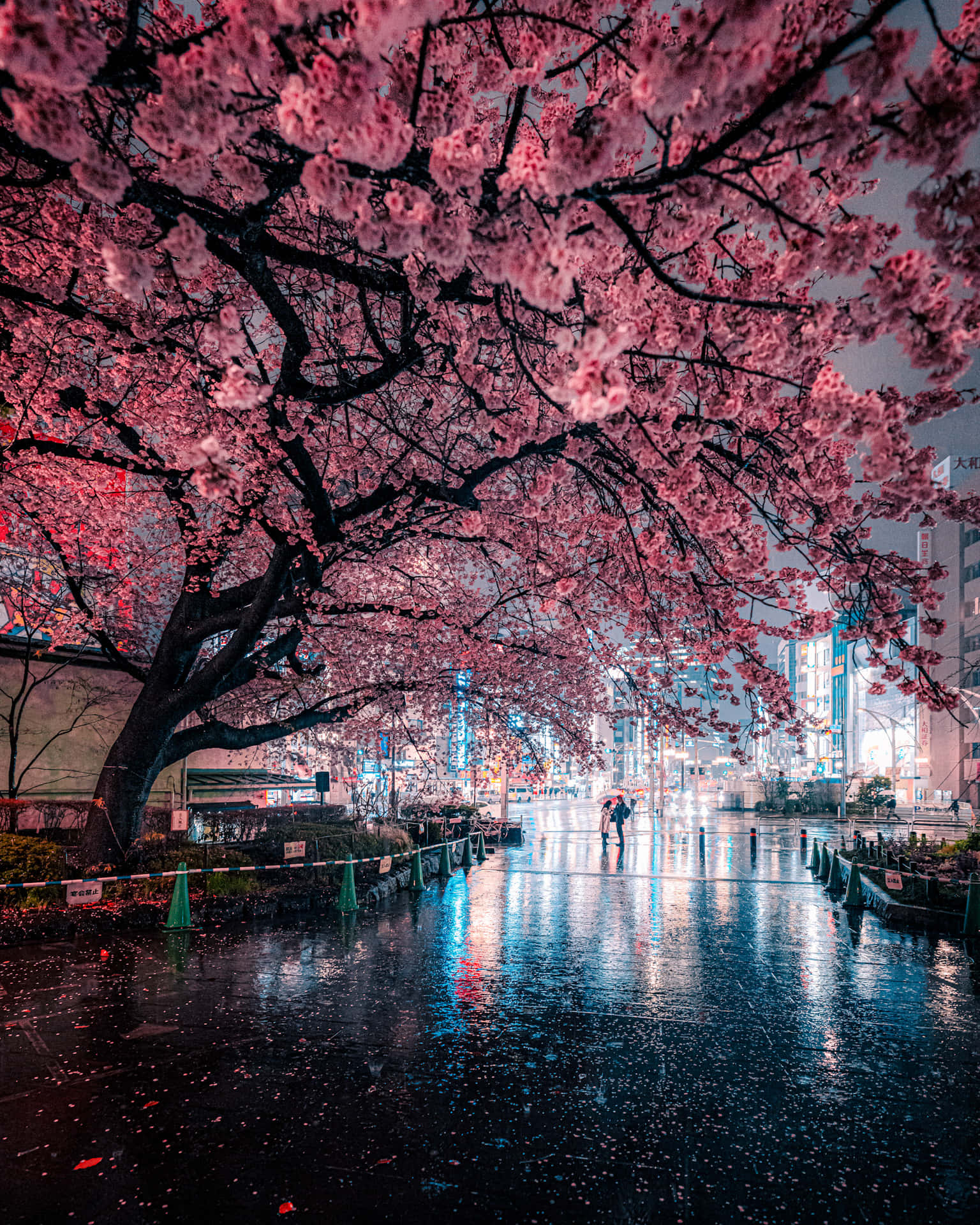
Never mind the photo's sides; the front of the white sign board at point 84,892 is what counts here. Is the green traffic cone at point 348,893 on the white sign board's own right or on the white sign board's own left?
on the white sign board's own left

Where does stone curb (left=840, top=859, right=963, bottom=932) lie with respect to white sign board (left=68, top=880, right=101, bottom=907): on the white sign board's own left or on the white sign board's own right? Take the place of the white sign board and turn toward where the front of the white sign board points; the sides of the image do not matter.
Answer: on the white sign board's own left

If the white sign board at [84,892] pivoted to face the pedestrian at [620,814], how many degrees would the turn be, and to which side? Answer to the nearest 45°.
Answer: approximately 135° to its left

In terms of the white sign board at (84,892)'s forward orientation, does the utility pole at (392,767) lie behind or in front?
behind

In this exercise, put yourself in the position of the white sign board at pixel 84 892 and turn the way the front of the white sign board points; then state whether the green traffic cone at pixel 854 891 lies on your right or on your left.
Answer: on your left

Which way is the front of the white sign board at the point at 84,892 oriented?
toward the camera
